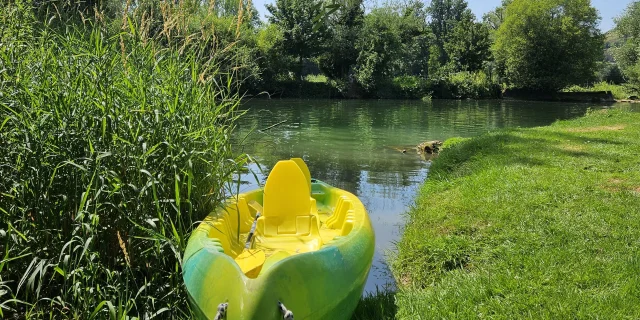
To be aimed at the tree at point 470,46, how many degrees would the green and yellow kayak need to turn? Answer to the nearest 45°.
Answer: approximately 135° to its left

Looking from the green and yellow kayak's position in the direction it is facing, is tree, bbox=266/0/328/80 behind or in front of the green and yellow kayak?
behind

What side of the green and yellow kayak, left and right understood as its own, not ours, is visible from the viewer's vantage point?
front

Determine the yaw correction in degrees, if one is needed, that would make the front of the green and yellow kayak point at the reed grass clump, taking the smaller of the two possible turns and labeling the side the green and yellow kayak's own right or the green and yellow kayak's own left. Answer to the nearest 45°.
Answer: approximately 90° to the green and yellow kayak's own right

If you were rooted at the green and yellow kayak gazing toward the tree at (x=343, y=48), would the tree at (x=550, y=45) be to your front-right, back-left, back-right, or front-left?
front-right

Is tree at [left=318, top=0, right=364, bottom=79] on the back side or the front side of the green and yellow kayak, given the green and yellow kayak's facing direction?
on the back side
